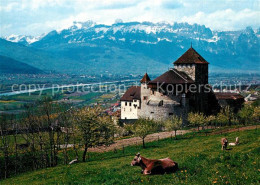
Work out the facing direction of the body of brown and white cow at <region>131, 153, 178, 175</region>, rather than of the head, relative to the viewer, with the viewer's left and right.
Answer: facing to the left of the viewer

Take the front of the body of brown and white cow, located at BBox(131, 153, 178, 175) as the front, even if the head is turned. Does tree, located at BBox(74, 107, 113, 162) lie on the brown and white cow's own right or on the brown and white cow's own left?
on the brown and white cow's own right
